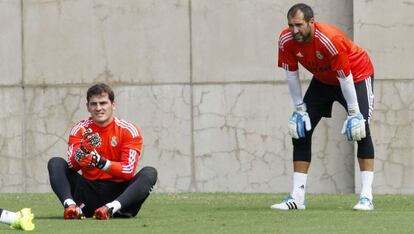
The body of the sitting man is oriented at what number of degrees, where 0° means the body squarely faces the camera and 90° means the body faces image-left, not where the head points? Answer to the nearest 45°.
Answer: approximately 0°

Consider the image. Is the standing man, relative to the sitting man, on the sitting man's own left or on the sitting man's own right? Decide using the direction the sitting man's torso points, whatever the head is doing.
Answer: on the sitting man's own left
